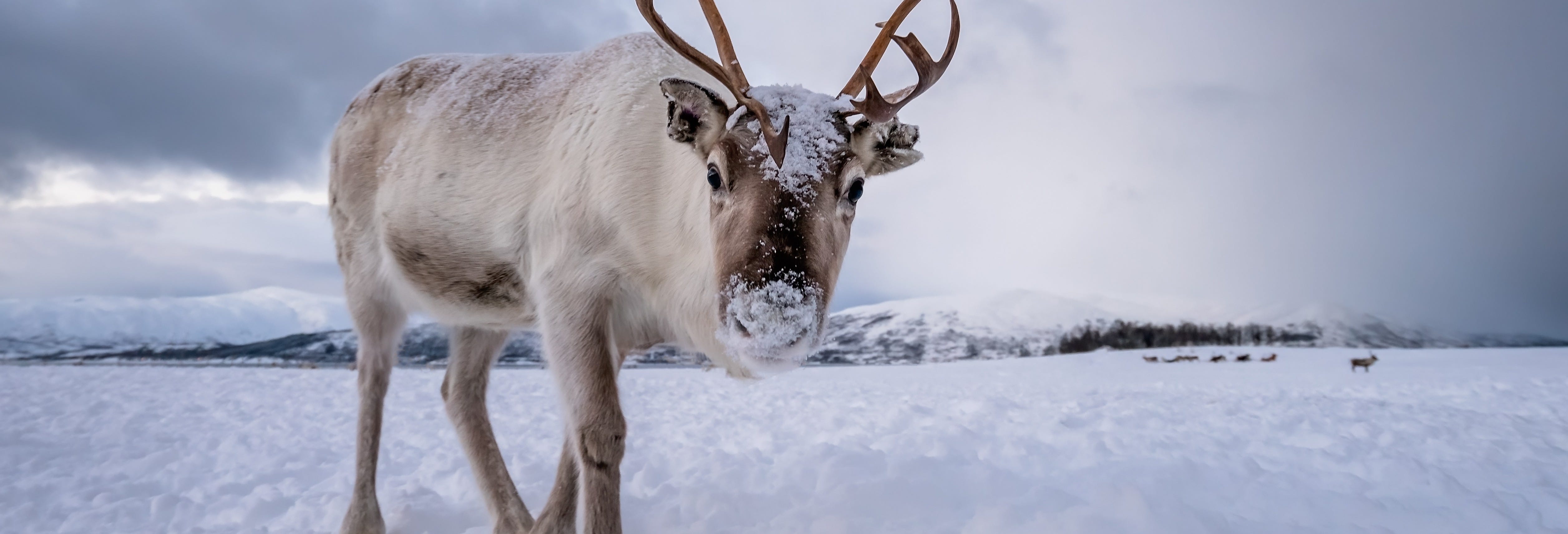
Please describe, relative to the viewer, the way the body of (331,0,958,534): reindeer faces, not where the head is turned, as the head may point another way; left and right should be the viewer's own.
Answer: facing the viewer and to the right of the viewer
